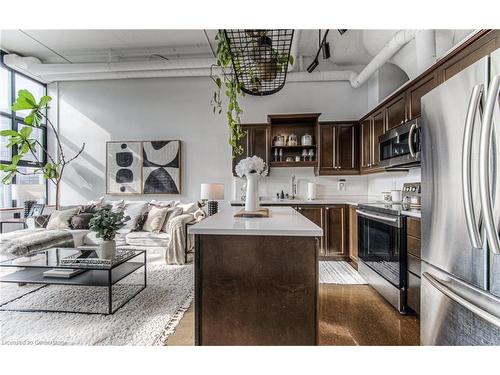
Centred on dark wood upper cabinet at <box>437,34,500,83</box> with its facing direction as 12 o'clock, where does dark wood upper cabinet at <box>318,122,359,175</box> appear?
dark wood upper cabinet at <box>318,122,359,175</box> is roughly at 3 o'clock from dark wood upper cabinet at <box>437,34,500,83</box>.

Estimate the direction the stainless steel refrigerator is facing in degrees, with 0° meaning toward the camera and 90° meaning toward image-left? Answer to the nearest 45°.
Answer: approximately 45°

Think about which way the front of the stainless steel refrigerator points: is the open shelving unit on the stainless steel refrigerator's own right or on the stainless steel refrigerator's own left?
on the stainless steel refrigerator's own right

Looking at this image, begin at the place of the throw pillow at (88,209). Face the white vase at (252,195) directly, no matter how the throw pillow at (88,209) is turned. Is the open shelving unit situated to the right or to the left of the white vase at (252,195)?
left

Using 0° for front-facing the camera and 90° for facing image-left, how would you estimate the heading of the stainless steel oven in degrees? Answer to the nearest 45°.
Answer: approximately 45°

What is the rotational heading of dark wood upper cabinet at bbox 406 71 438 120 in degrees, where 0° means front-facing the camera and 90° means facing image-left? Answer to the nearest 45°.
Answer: approximately 45°

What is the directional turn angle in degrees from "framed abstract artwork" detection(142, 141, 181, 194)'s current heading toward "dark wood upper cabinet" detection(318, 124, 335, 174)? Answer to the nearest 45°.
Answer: approximately 45° to its left

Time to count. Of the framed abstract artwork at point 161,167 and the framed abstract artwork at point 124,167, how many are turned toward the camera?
2

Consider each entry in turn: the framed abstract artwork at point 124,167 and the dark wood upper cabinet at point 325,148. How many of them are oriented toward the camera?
2

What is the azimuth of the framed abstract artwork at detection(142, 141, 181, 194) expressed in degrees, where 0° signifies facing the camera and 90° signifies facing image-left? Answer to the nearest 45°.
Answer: approximately 0°
